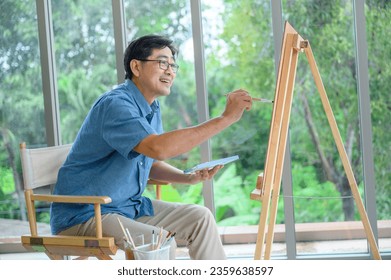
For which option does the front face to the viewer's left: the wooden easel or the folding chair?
the wooden easel

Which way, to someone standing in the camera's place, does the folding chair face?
facing the viewer and to the right of the viewer

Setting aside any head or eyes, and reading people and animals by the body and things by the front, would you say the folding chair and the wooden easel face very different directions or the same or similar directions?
very different directions

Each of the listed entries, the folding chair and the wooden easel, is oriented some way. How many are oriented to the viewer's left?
1

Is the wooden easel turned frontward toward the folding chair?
yes

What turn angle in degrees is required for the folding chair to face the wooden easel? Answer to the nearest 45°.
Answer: approximately 45° to its left

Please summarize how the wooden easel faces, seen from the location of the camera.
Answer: facing to the left of the viewer
